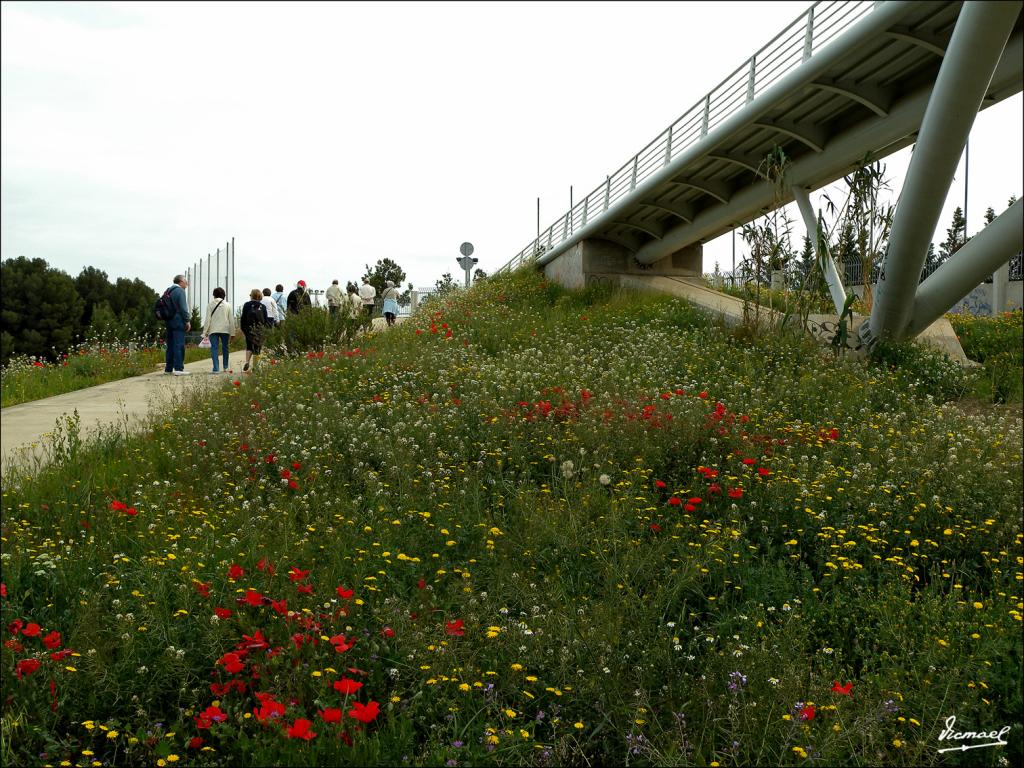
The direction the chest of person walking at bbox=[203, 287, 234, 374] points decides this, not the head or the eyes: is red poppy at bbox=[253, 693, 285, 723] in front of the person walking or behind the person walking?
behind

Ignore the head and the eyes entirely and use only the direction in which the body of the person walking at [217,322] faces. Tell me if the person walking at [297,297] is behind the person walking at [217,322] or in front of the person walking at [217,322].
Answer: in front

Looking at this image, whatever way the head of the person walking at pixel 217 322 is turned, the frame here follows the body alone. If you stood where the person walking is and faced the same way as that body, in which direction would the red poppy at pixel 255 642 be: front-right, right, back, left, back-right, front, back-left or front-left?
back

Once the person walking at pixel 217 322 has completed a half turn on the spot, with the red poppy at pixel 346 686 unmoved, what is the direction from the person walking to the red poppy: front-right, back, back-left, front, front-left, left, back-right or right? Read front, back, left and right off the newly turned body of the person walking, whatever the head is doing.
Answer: front

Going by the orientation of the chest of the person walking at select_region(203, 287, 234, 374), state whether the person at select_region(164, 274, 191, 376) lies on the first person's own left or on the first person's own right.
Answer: on the first person's own left

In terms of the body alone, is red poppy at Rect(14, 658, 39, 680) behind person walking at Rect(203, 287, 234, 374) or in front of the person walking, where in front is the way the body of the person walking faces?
behind

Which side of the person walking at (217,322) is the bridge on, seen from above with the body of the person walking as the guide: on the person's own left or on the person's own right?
on the person's own right

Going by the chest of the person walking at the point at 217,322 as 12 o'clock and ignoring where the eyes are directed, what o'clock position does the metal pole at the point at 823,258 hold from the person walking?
The metal pole is roughly at 4 o'clock from the person walking.

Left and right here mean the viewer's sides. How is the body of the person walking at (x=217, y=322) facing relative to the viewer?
facing away from the viewer

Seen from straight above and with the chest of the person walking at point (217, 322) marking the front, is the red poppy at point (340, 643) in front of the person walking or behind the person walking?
behind

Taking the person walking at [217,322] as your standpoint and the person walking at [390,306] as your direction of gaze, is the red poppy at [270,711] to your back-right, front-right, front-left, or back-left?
back-right

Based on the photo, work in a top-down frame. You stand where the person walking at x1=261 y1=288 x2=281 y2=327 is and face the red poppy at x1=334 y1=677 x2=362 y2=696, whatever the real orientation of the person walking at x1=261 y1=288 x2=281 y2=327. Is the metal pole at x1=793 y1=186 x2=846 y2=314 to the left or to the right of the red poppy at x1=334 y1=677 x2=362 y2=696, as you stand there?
left
